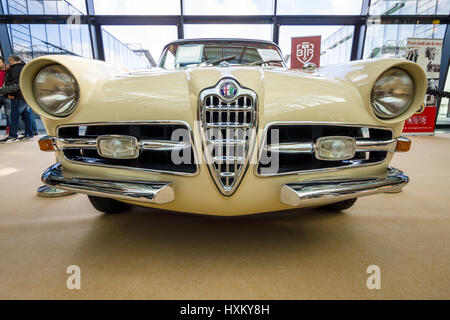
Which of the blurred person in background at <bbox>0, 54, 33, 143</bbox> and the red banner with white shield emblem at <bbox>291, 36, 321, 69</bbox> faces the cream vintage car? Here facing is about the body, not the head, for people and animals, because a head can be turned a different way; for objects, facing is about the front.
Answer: the red banner with white shield emblem

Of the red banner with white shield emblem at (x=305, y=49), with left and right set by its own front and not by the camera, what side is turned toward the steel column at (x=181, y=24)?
right

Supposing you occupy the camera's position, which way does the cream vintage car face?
facing the viewer

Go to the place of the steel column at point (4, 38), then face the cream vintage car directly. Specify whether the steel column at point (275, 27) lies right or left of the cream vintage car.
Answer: left

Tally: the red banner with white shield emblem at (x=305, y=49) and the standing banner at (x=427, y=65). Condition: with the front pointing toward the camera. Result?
2

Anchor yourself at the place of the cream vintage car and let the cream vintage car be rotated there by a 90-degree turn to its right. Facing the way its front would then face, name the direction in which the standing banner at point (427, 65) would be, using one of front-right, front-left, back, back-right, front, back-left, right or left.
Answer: back-right

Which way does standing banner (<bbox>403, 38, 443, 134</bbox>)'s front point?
toward the camera

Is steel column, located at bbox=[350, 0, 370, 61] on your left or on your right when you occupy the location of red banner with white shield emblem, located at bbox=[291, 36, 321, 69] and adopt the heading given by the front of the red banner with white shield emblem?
on your left

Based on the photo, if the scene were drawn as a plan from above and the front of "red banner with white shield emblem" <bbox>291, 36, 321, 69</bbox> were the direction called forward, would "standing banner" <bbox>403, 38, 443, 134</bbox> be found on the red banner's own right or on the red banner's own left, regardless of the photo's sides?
on the red banner's own left

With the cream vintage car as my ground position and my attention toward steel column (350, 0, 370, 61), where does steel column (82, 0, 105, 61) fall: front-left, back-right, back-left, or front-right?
front-left

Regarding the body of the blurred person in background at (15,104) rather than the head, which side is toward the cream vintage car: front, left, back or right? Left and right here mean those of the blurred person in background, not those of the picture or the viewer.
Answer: left
